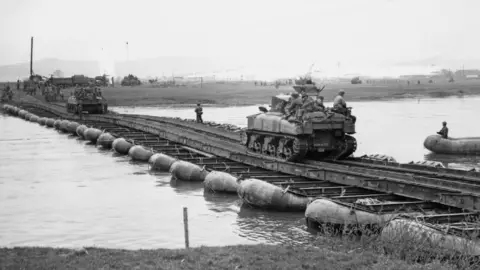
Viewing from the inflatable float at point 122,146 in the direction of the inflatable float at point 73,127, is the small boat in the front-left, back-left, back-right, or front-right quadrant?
back-right

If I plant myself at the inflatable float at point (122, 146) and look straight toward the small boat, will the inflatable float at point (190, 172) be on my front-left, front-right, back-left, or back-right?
front-right
